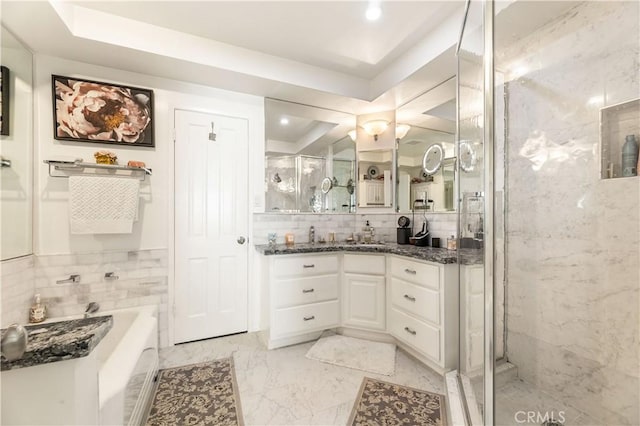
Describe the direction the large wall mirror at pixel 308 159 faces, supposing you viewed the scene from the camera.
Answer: facing the viewer and to the right of the viewer

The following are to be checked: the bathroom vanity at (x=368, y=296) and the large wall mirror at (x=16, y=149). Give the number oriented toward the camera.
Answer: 1

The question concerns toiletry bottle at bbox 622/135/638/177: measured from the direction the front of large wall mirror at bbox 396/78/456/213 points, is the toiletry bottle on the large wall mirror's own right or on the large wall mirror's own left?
on the large wall mirror's own left

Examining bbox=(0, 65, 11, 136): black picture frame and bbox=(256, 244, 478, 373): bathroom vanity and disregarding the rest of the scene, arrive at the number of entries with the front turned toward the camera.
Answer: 1

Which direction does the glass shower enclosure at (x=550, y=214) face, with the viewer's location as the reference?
facing the viewer and to the left of the viewer

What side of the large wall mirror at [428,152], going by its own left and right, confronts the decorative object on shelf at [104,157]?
front

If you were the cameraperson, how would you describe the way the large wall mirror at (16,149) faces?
facing to the right of the viewer

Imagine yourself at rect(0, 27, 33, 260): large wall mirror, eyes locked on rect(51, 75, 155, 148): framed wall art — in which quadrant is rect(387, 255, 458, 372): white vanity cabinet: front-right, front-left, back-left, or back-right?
front-right

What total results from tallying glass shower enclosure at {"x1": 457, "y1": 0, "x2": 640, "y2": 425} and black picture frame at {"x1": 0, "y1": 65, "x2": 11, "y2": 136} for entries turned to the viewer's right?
1

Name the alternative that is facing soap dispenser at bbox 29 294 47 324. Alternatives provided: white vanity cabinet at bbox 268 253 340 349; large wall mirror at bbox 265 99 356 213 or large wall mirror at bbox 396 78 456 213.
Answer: large wall mirror at bbox 396 78 456 213

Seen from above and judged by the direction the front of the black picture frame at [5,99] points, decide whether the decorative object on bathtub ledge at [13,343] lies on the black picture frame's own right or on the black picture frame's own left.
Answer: on the black picture frame's own right

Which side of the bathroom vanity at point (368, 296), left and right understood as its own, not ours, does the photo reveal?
front

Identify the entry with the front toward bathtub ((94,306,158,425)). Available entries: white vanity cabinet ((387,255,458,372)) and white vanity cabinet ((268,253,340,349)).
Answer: white vanity cabinet ((387,255,458,372))

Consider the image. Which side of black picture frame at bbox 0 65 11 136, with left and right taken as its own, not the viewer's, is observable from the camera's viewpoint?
right

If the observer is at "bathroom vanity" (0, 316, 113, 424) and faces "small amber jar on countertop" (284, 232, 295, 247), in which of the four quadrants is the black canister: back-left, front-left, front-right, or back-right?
front-right
